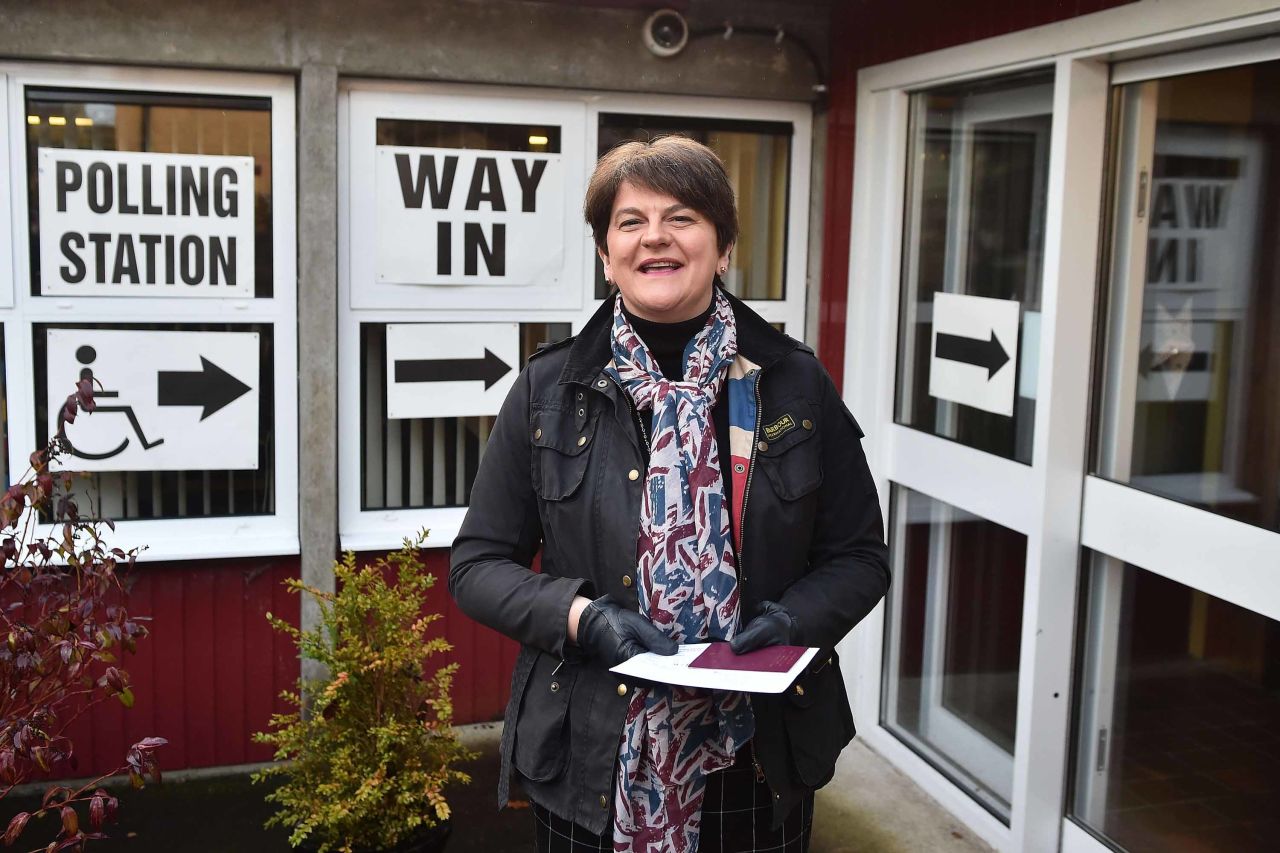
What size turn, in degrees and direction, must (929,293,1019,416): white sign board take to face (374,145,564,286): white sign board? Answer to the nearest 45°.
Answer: approximately 45° to its right

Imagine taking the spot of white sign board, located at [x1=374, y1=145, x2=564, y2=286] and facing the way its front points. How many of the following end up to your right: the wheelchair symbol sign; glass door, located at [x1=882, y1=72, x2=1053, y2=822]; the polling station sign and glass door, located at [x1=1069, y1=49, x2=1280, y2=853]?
2

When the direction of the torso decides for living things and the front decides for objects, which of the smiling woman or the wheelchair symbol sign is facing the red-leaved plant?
the wheelchair symbol sign

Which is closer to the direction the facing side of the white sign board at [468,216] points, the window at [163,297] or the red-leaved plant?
the red-leaved plant

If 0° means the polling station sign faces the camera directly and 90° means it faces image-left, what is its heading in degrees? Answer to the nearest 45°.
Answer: approximately 0°

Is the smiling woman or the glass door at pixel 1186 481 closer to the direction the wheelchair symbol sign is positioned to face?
the smiling woman

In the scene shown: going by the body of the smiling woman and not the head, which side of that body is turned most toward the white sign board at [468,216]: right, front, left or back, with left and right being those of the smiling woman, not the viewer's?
back

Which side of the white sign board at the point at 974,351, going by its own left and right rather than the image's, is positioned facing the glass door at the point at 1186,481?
left

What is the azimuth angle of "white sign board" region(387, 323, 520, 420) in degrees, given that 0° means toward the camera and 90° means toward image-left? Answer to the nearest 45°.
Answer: approximately 0°
